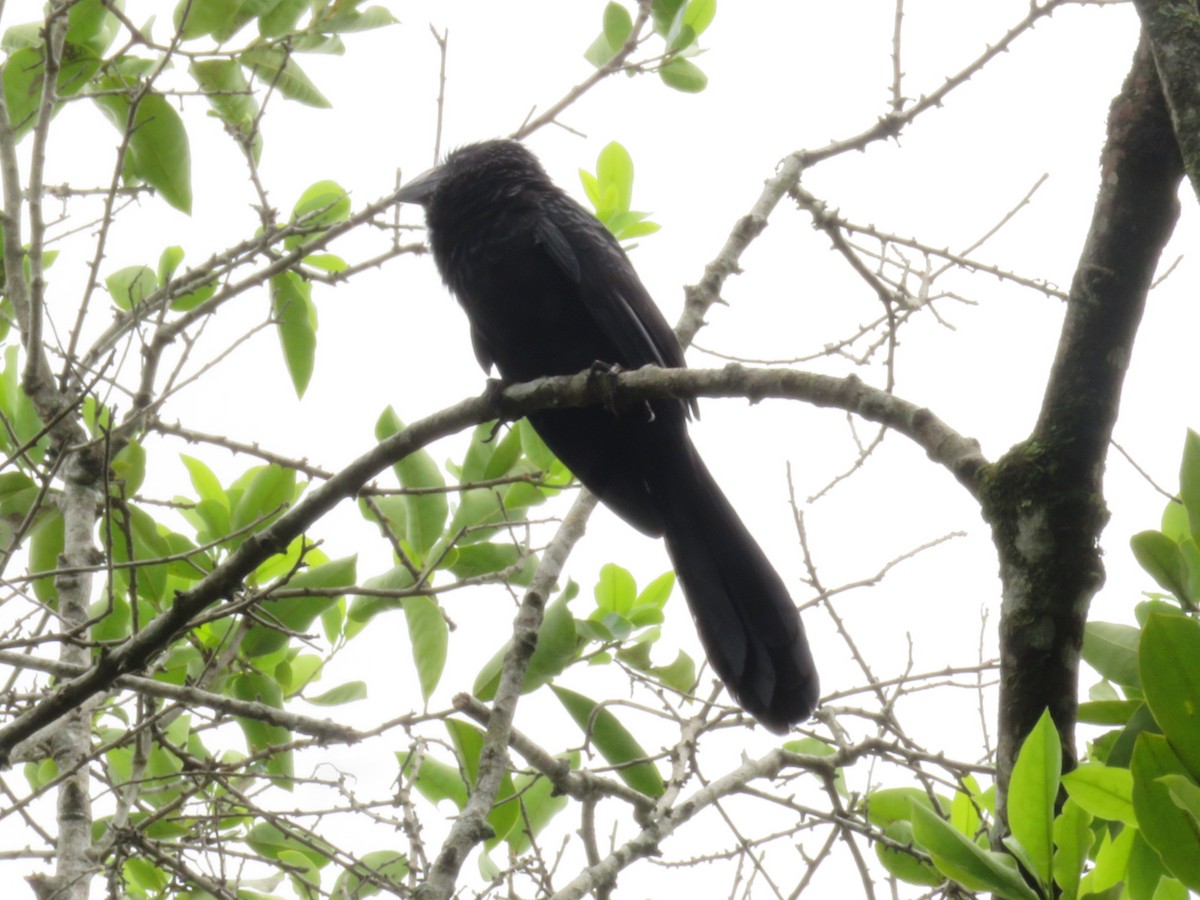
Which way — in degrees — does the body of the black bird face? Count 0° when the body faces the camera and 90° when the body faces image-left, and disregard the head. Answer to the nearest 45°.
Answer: approximately 90°

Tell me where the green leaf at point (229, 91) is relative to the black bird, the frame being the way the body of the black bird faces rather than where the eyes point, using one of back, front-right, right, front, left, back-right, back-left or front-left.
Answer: front-left

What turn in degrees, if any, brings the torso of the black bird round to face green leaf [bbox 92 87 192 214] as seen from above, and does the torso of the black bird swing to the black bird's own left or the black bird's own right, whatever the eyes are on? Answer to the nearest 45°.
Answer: approximately 45° to the black bird's own left

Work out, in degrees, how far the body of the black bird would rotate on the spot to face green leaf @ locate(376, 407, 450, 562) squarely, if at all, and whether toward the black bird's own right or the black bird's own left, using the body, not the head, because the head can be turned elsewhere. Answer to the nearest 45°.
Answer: approximately 45° to the black bird's own left
